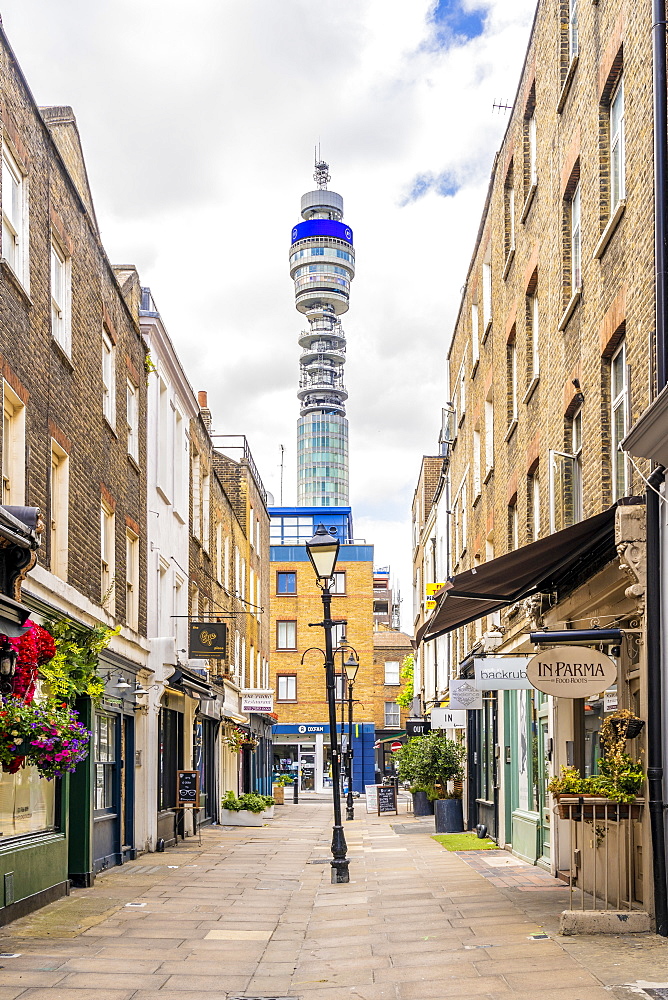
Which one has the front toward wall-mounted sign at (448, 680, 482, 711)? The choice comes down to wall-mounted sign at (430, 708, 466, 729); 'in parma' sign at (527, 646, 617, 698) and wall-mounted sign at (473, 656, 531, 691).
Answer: wall-mounted sign at (430, 708, 466, 729)

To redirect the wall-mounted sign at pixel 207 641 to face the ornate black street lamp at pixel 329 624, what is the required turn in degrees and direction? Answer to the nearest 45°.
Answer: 0° — it already faces it

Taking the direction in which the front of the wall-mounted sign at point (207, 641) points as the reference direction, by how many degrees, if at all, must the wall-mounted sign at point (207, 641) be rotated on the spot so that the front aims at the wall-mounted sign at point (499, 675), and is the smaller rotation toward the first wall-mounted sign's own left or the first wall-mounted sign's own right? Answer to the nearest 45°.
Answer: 0° — it already faces it

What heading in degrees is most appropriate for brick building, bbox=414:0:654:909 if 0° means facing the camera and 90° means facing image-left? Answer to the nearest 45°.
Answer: approximately 90°

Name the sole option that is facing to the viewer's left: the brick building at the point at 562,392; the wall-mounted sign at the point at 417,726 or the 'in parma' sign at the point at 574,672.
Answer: the brick building

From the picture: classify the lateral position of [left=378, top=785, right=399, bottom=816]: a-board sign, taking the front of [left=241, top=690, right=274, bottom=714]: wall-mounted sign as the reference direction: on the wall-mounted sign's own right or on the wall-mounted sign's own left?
on the wall-mounted sign's own left

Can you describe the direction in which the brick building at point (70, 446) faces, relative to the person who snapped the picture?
facing to the right of the viewer

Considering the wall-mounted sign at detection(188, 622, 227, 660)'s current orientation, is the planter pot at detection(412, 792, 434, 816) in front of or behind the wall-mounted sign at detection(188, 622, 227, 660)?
behind

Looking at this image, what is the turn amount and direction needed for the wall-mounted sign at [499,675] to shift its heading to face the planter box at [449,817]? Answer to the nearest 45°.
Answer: approximately 180°
